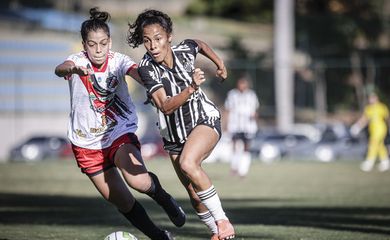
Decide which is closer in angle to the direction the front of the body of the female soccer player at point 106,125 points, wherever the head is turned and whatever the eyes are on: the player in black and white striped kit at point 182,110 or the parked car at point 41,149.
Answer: the player in black and white striped kit

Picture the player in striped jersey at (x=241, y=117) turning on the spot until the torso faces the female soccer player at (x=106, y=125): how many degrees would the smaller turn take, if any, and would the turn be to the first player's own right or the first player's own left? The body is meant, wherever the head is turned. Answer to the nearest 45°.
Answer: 0° — they already face them

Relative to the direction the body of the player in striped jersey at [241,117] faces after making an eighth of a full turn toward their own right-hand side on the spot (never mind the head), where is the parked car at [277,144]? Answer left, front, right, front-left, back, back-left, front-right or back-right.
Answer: back-right

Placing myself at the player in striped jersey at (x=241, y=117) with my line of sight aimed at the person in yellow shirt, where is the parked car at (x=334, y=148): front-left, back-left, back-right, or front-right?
front-left

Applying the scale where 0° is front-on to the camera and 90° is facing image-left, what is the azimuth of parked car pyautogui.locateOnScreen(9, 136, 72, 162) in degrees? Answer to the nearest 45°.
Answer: approximately 90°

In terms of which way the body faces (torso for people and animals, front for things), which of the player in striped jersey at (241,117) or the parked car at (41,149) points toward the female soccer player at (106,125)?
the player in striped jersey

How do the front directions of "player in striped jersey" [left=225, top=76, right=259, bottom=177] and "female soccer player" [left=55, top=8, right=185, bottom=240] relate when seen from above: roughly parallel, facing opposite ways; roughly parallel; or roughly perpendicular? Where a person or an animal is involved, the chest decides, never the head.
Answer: roughly parallel

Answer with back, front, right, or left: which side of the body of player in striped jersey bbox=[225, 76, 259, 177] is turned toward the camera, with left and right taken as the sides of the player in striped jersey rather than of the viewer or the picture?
front

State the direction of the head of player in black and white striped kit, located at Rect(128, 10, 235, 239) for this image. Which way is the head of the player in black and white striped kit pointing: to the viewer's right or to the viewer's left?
to the viewer's left

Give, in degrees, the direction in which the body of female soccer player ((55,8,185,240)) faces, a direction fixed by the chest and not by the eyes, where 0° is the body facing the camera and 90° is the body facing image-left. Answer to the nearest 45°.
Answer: approximately 0°

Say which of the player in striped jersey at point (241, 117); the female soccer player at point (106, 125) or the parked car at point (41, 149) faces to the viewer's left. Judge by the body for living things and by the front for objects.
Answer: the parked car
